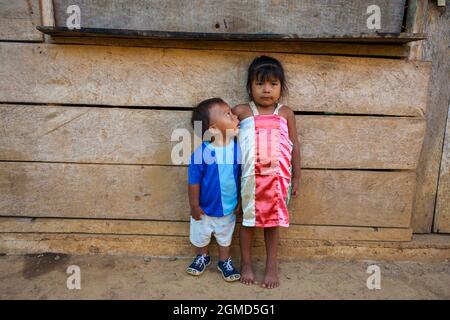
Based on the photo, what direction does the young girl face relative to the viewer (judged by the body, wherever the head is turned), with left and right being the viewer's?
facing the viewer

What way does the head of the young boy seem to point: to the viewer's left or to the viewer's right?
to the viewer's right

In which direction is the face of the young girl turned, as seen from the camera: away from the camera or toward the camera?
toward the camera
